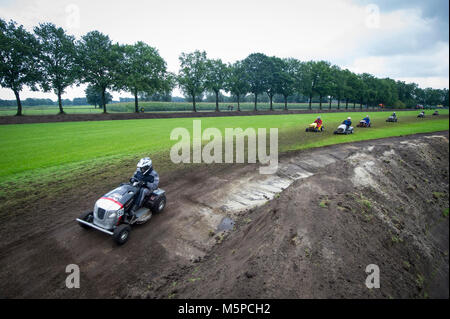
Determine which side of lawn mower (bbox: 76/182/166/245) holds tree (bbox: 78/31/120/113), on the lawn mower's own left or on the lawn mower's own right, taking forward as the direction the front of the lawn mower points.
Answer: on the lawn mower's own right

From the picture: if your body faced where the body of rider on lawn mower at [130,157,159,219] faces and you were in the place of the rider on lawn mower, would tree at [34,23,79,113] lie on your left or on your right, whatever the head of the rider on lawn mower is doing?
on your right

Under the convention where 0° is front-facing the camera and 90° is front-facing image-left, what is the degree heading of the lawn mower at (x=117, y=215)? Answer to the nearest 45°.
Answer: approximately 45°

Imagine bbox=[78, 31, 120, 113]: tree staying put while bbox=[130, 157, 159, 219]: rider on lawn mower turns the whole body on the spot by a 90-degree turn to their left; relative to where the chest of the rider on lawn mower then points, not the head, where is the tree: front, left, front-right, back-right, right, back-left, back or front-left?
back-left

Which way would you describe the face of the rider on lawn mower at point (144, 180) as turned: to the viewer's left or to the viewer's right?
to the viewer's left

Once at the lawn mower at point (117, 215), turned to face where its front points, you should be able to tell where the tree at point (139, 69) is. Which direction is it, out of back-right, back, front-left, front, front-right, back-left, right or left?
back-right

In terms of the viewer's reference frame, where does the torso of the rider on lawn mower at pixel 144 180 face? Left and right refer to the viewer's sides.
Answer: facing the viewer and to the left of the viewer

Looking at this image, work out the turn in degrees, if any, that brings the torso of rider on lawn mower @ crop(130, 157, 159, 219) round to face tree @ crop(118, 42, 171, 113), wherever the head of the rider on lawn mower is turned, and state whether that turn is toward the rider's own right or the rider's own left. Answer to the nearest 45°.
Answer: approximately 135° to the rider's own right
